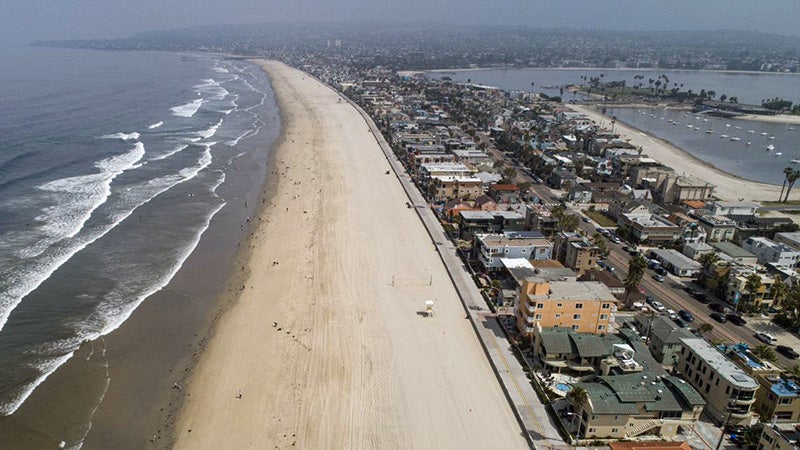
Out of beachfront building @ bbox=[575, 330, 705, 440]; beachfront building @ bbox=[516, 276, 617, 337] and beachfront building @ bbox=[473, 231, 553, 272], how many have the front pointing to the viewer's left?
3

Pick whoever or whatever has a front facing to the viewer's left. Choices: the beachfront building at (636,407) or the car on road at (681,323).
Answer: the beachfront building

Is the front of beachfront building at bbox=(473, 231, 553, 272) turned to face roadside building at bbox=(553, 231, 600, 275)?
no

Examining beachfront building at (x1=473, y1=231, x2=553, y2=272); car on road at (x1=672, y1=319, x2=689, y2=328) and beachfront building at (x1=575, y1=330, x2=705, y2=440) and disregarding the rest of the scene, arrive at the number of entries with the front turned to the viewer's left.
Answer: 2

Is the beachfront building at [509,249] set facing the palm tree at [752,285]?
no

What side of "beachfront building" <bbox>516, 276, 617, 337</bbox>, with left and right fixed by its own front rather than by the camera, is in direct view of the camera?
left

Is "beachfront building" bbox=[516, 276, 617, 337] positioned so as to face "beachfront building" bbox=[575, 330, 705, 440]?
no

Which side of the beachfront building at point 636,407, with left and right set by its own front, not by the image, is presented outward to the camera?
left

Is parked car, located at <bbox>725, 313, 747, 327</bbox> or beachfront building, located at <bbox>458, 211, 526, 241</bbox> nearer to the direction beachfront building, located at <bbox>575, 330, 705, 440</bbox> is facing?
the beachfront building

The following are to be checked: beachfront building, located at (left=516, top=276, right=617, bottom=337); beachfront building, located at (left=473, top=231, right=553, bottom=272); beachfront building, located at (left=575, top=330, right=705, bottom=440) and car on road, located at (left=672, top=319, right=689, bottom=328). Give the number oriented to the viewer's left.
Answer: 3

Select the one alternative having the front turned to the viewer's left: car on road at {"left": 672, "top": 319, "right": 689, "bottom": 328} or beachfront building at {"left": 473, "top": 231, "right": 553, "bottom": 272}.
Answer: the beachfront building

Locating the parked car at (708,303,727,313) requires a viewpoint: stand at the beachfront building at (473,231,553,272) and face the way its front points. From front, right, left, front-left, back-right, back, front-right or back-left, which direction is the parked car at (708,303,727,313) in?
back

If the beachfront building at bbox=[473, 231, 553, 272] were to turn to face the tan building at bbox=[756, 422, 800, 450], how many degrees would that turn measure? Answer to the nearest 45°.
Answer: approximately 135° to its left

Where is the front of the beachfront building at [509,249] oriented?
to the viewer's left

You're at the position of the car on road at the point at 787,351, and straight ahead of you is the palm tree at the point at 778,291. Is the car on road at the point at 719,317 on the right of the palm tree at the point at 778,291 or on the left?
left
